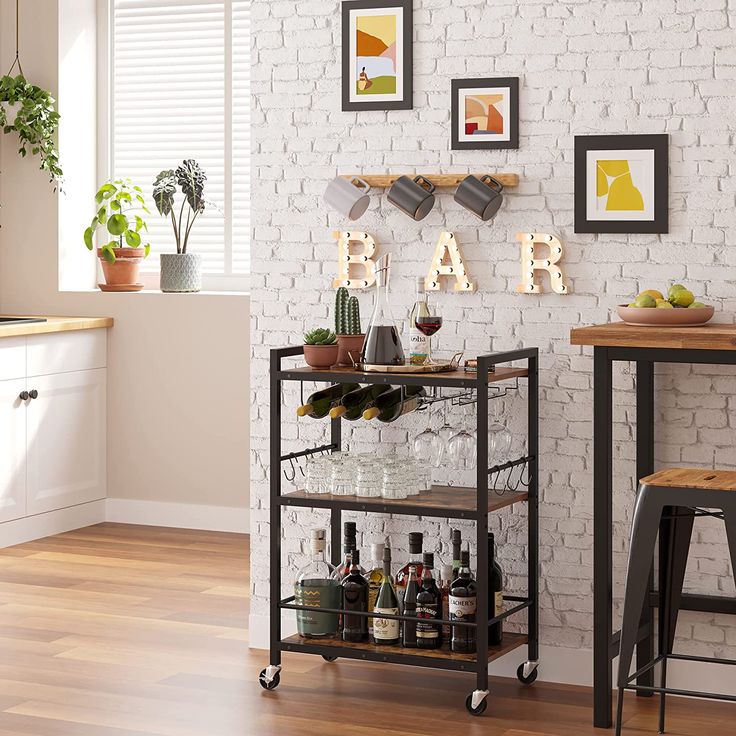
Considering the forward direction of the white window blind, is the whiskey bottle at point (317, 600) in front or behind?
in front

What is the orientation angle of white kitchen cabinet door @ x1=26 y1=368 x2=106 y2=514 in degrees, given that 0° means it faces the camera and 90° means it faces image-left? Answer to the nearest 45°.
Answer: approximately 315°

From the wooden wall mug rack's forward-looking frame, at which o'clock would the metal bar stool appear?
The metal bar stool is roughly at 11 o'clock from the wooden wall mug rack.

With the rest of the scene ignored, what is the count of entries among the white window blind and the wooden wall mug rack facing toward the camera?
2

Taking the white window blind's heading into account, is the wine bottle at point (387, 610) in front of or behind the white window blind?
in front

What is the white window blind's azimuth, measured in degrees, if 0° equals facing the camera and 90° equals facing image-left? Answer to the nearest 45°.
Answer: approximately 0°
